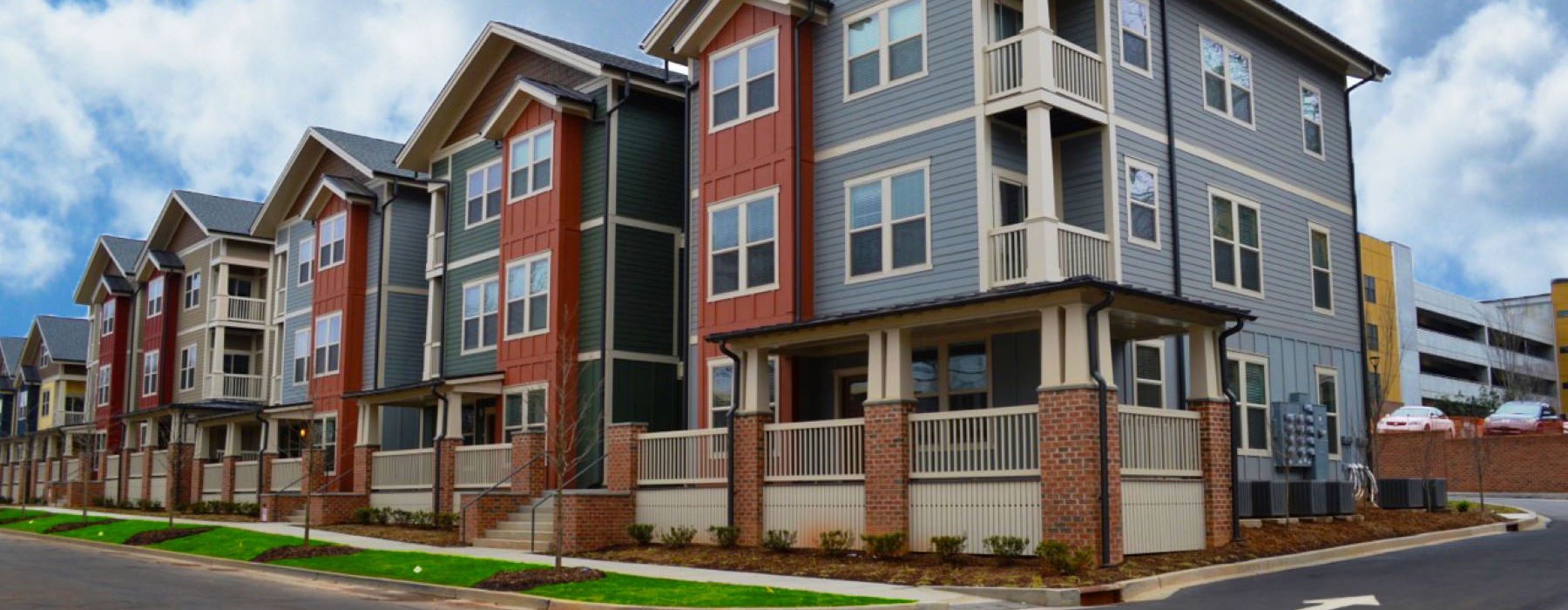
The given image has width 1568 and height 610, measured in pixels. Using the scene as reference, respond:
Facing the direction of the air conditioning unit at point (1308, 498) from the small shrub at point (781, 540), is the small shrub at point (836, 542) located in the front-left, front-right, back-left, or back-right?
front-right
